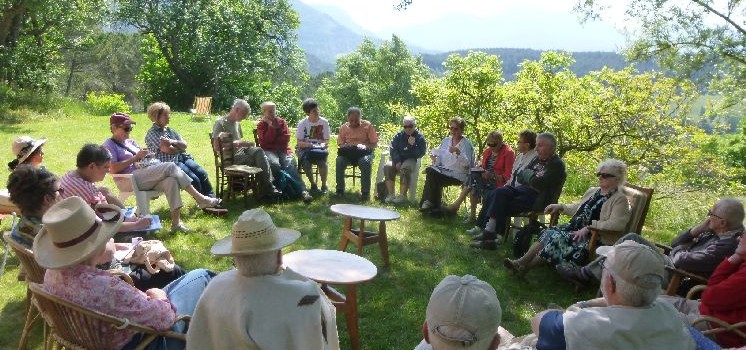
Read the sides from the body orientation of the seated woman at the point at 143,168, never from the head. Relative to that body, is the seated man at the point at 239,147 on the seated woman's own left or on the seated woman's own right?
on the seated woman's own left

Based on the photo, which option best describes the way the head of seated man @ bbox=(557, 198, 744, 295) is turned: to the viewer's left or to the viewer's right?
to the viewer's left

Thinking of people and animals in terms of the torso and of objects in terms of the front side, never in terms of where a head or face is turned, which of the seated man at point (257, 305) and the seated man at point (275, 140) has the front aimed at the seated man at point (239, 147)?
the seated man at point (257, 305)

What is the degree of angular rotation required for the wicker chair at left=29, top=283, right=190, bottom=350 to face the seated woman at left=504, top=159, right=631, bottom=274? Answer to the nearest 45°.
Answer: approximately 45° to its right

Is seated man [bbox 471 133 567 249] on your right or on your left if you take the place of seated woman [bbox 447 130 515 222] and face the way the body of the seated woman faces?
on your left

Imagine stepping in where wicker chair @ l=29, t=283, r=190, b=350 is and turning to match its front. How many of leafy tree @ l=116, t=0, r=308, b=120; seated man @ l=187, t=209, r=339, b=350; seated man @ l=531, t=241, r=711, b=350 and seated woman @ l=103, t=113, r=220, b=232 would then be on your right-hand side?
2

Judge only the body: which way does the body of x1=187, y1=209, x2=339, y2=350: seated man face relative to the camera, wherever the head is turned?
away from the camera

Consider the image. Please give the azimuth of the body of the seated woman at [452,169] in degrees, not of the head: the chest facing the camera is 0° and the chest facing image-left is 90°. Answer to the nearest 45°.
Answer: approximately 45°

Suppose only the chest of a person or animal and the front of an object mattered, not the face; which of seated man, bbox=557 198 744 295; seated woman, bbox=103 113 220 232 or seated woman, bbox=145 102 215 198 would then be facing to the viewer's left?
the seated man
